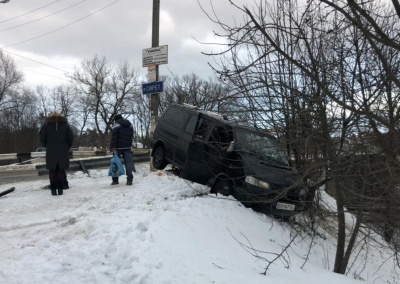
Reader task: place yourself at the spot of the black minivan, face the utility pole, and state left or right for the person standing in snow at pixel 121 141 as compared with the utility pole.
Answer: left

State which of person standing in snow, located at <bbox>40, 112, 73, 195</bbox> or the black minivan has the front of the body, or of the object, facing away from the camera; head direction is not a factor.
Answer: the person standing in snow

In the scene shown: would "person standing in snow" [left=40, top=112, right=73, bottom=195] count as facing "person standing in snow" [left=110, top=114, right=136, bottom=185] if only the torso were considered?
no

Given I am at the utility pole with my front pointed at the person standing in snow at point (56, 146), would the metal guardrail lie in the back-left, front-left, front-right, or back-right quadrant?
front-right

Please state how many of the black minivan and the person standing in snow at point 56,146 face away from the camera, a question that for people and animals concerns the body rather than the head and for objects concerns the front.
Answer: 1

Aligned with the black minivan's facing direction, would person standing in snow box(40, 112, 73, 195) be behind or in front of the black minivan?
behind

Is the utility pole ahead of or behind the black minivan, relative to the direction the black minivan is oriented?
behind

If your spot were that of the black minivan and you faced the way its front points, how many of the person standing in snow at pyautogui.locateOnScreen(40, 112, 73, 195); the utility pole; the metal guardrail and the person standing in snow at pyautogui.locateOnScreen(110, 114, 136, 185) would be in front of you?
0

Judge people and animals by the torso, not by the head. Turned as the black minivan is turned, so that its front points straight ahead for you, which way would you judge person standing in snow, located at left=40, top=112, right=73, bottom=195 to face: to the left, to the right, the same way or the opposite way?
the opposite way

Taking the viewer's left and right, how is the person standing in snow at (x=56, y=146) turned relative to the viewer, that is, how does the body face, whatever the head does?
facing away from the viewer

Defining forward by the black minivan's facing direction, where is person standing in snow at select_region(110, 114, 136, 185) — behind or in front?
behind

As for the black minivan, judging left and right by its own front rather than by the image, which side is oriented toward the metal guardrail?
back

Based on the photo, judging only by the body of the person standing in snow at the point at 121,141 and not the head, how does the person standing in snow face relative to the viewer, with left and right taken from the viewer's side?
facing away from the viewer and to the left of the viewer
